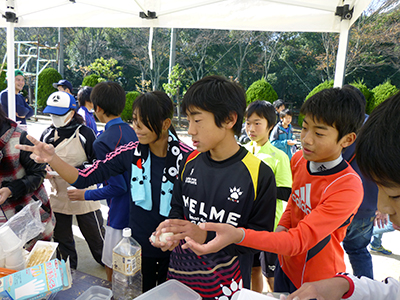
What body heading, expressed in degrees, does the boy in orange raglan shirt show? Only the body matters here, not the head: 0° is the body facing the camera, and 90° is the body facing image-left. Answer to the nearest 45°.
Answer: approximately 45°

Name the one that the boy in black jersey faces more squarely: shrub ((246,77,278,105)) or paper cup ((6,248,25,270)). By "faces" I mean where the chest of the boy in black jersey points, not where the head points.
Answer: the paper cup

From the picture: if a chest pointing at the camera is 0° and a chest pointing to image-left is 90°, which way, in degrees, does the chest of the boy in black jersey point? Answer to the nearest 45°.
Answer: approximately 45°

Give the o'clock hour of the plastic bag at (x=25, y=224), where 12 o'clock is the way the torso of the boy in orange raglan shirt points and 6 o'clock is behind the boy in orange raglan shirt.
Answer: The plastic bag is roughly at 1 o'clock from the boy in orange raglan shirt.

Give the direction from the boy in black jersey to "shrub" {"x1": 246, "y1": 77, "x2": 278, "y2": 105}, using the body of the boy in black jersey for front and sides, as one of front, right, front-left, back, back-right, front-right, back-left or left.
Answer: back-right

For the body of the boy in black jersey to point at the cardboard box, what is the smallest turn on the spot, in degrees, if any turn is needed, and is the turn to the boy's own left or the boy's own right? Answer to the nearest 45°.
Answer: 0° — they already face it

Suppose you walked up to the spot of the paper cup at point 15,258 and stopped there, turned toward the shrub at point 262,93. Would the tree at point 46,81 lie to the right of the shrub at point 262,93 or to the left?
left
